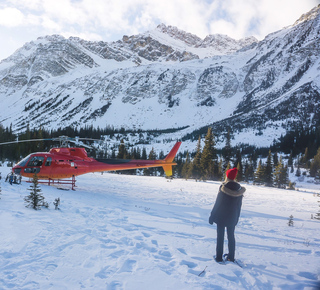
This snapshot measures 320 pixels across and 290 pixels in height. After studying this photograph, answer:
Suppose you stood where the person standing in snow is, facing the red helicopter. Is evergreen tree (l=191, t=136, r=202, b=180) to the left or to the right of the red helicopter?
right

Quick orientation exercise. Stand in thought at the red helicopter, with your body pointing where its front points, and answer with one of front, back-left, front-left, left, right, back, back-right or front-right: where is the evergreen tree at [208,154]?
back-right

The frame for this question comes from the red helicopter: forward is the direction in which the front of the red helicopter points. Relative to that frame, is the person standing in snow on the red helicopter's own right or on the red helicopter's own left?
on the red helicopter's own left

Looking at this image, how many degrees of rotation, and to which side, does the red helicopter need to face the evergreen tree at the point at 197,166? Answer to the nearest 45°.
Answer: approximately 135° to its right

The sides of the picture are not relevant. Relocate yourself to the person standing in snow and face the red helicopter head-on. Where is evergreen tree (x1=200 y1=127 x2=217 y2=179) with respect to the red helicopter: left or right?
right

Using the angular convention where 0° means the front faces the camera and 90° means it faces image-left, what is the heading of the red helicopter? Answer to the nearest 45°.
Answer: approximately 90°
